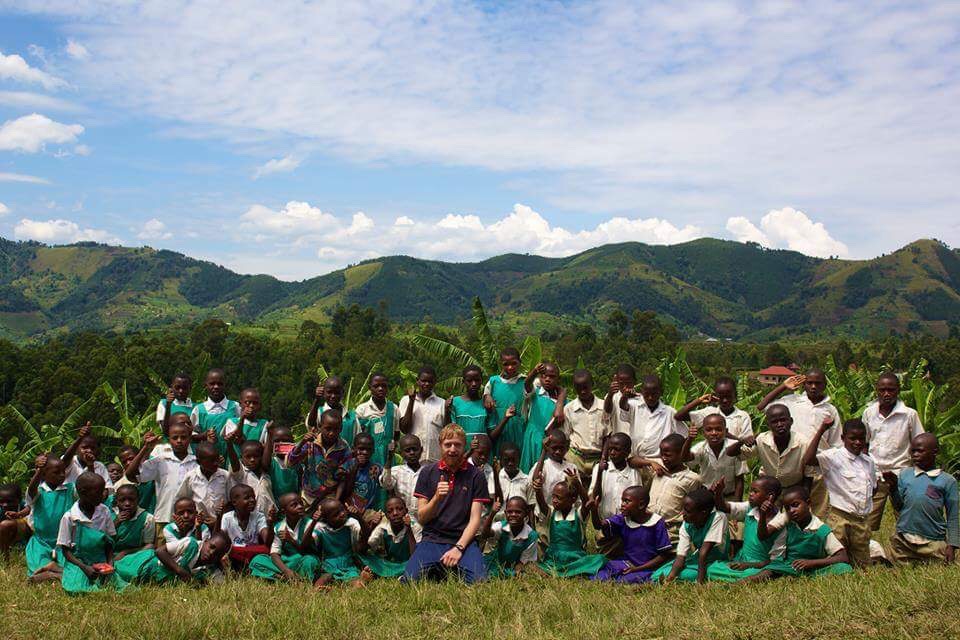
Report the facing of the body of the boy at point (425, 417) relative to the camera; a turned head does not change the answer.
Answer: toward the camera

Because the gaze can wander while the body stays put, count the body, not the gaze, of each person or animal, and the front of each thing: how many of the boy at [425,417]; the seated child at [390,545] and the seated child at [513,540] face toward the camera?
3

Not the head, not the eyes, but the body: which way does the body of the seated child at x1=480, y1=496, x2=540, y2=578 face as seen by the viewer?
toward the camera

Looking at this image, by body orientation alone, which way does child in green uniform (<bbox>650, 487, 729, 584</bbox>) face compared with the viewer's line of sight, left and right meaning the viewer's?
facing the viewer and to the left of the viewer

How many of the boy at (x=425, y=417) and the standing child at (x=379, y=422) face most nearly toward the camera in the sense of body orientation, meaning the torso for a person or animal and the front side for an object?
2

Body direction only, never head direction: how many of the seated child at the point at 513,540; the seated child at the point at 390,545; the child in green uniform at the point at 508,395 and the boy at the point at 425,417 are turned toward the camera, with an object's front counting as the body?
4

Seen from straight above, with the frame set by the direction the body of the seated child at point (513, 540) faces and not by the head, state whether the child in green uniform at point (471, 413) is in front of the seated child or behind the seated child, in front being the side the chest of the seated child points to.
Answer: behind

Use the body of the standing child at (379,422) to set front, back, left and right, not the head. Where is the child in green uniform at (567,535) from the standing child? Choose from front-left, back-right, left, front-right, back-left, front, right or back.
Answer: front-left

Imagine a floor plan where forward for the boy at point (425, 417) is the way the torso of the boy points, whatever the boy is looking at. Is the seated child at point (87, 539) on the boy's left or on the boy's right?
on the boy's right

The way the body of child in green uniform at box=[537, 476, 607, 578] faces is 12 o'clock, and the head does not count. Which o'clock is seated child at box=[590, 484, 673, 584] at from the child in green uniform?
The seated child is roughly at 10 o'clock from the child in green uniform.

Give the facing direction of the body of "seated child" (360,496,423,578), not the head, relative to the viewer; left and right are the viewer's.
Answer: facing the viewer

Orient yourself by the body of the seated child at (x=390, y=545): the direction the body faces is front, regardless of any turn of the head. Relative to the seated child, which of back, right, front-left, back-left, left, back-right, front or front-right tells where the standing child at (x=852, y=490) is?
left

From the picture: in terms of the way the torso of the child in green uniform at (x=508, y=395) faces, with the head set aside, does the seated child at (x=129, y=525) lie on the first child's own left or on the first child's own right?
on the first child's own right
